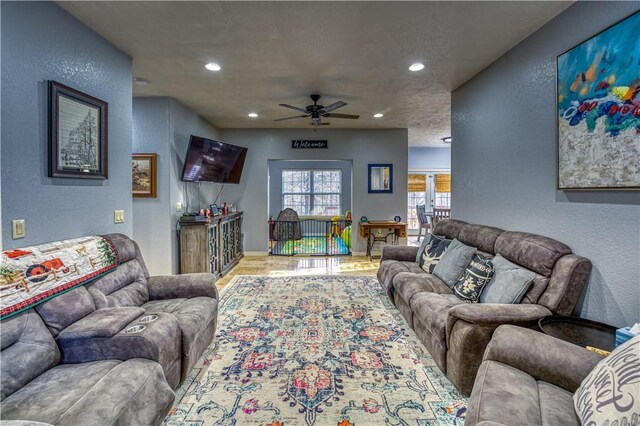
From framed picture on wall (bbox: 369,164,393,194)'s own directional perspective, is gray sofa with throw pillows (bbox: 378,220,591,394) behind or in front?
in front

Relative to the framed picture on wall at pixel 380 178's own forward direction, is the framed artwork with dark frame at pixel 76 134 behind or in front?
in front

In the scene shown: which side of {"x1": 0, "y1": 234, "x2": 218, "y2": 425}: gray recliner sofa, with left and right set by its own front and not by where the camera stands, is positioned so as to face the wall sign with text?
left

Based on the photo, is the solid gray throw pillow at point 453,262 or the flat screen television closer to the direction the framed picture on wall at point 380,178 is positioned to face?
the solid gray throw pillow

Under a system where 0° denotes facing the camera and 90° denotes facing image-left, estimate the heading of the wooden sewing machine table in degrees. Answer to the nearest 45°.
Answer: approximately 0°

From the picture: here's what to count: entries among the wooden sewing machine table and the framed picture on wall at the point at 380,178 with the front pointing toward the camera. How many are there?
2

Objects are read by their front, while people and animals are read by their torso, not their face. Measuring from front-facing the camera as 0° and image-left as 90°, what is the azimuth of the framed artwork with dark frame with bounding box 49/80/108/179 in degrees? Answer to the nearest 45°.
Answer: approximately 315°

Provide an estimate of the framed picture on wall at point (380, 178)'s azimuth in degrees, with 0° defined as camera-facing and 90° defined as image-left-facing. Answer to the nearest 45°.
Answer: approximately 0°
